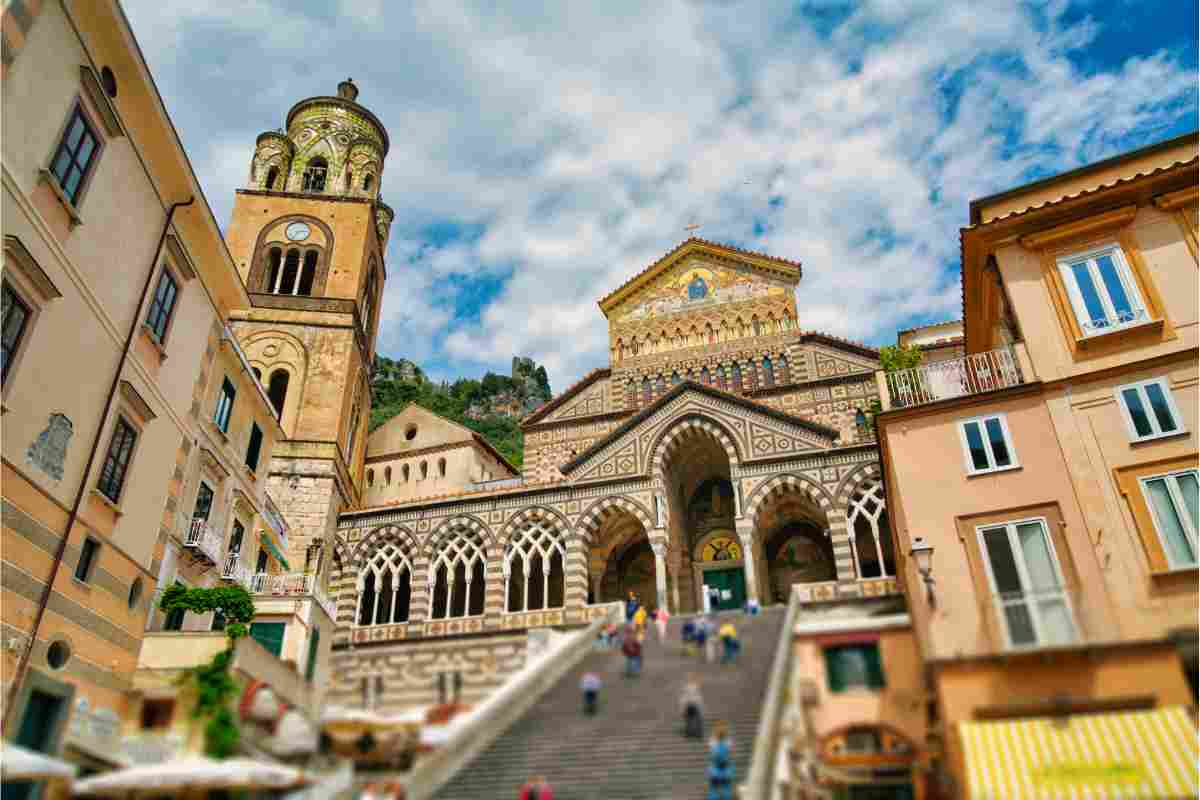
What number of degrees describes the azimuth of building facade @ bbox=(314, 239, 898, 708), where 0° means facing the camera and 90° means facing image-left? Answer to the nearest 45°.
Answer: approximately 0°

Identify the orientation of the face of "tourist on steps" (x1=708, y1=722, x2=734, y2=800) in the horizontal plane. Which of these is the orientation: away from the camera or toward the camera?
away from the camera

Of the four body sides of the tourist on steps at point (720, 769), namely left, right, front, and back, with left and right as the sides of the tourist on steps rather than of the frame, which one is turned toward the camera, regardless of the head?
back

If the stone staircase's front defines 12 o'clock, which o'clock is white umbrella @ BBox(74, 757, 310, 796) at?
The white umbrella is roughly at 2 o'clock from the stone staircase.

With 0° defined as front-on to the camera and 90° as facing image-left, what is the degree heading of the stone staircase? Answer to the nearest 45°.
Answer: approximately 0°

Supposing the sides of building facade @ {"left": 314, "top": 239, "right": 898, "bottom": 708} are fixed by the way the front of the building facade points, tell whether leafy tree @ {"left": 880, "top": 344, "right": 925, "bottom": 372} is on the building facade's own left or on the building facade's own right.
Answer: on the building facade's own left

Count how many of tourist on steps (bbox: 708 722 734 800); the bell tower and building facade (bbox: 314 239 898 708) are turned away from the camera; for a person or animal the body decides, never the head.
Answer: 1

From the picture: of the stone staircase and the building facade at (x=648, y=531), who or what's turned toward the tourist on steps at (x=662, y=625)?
the building facade

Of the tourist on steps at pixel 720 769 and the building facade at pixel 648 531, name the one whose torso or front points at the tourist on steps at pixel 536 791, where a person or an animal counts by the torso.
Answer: the building facade

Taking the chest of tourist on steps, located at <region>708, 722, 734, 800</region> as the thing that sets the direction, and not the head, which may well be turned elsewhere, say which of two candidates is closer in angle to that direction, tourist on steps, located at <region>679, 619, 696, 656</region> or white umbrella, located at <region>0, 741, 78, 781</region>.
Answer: the tourist on steps
